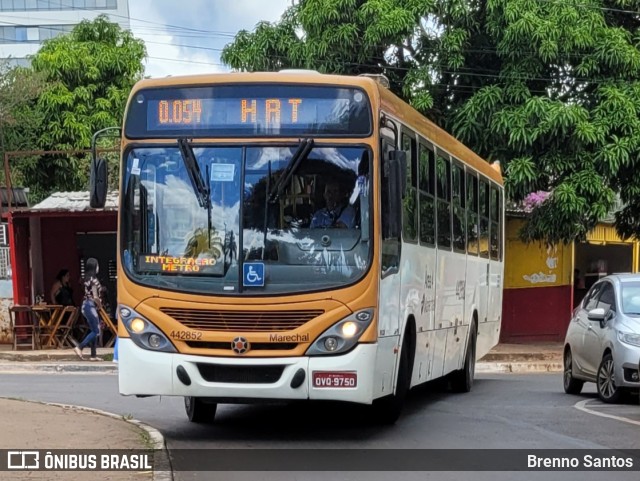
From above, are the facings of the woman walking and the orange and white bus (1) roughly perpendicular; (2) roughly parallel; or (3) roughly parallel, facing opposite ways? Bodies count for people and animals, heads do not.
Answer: roughly perpendicular

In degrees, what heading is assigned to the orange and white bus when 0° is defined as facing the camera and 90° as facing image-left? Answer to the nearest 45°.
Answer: approximately 0°
